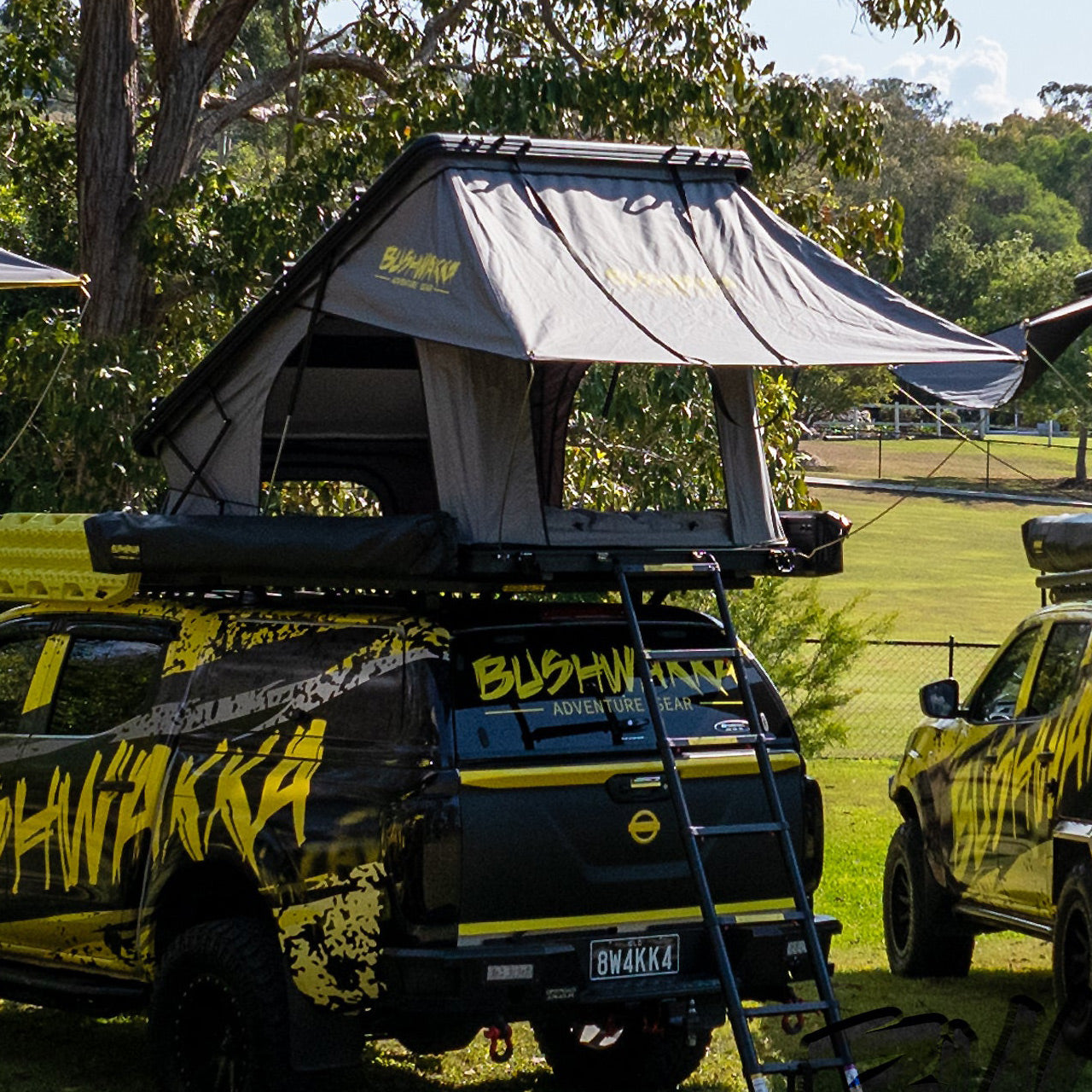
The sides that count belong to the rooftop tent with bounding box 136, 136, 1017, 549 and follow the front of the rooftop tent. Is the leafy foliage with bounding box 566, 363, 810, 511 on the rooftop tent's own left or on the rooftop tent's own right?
on the rooftop tent's own left

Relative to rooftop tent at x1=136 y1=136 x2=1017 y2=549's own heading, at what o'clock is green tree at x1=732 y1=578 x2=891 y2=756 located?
The green tree is roughly at 8 o'clock from the rooftop tent.

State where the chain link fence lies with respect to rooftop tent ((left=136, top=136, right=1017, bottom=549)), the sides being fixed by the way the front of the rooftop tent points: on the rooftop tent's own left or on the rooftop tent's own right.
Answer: on the rooftop tent's own left

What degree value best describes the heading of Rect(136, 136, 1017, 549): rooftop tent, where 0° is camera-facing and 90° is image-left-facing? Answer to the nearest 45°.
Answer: approximately 315°

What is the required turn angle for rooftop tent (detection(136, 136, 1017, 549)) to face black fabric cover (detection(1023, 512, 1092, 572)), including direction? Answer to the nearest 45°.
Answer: approximately 90° to its left

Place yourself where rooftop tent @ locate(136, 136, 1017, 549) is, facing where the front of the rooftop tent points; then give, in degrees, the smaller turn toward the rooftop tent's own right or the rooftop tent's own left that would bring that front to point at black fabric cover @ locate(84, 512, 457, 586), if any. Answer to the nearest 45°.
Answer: approximately 90° to the rooftop tent's own right

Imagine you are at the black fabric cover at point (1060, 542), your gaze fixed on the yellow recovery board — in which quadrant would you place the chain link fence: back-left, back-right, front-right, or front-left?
back-right
